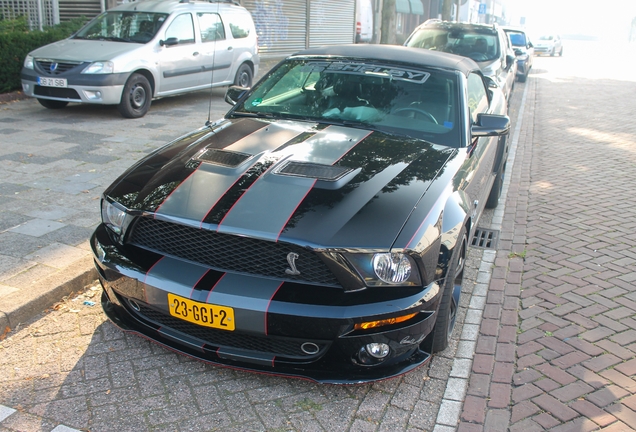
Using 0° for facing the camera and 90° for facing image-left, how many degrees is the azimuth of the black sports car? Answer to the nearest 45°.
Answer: approximately 45°

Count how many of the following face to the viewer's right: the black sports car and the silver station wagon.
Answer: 0

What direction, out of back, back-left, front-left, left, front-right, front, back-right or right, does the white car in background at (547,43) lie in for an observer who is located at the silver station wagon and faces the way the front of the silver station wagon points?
back

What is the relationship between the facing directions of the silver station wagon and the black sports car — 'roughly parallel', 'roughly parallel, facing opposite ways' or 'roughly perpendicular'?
roughly parallel

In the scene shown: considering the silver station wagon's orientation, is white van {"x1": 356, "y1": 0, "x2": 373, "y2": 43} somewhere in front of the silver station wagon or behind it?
behind

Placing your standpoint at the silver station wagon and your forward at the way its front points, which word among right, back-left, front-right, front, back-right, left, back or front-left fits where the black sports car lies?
front-left

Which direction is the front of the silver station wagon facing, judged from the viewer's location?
facing the viewer and to the left of the viewer

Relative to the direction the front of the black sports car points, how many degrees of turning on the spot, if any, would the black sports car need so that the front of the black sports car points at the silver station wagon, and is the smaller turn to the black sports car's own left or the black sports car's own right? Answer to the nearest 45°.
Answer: approximately 135° to the black sports car's own right

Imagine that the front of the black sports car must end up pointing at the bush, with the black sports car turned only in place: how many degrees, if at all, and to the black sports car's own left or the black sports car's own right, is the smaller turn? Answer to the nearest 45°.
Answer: approximately 90° to the black sports car's own right

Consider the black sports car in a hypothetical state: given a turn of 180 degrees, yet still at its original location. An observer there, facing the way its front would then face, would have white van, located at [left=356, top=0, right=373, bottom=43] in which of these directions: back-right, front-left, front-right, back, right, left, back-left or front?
front-left
